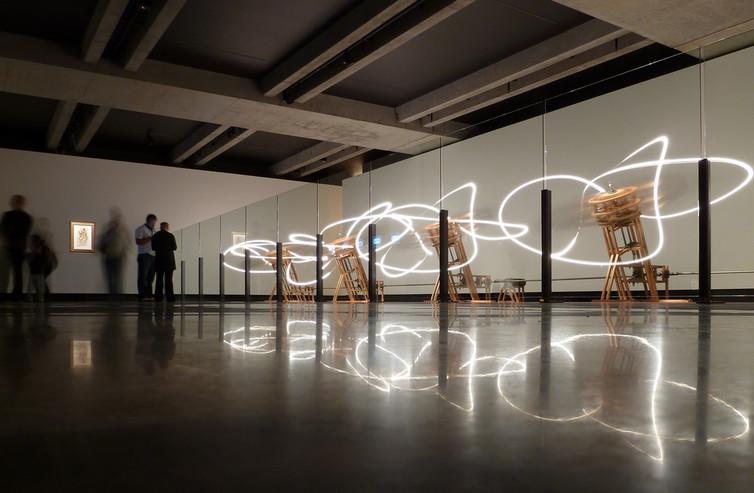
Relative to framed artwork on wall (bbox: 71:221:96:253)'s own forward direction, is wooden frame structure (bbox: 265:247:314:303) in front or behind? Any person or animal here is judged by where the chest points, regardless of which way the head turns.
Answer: in front

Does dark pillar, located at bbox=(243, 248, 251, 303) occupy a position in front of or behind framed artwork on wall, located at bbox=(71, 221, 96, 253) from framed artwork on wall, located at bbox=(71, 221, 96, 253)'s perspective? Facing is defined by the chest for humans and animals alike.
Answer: in front

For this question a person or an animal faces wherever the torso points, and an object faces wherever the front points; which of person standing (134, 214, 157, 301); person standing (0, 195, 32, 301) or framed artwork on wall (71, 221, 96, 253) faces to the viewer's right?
person standing (134, 214, 157, 301)
